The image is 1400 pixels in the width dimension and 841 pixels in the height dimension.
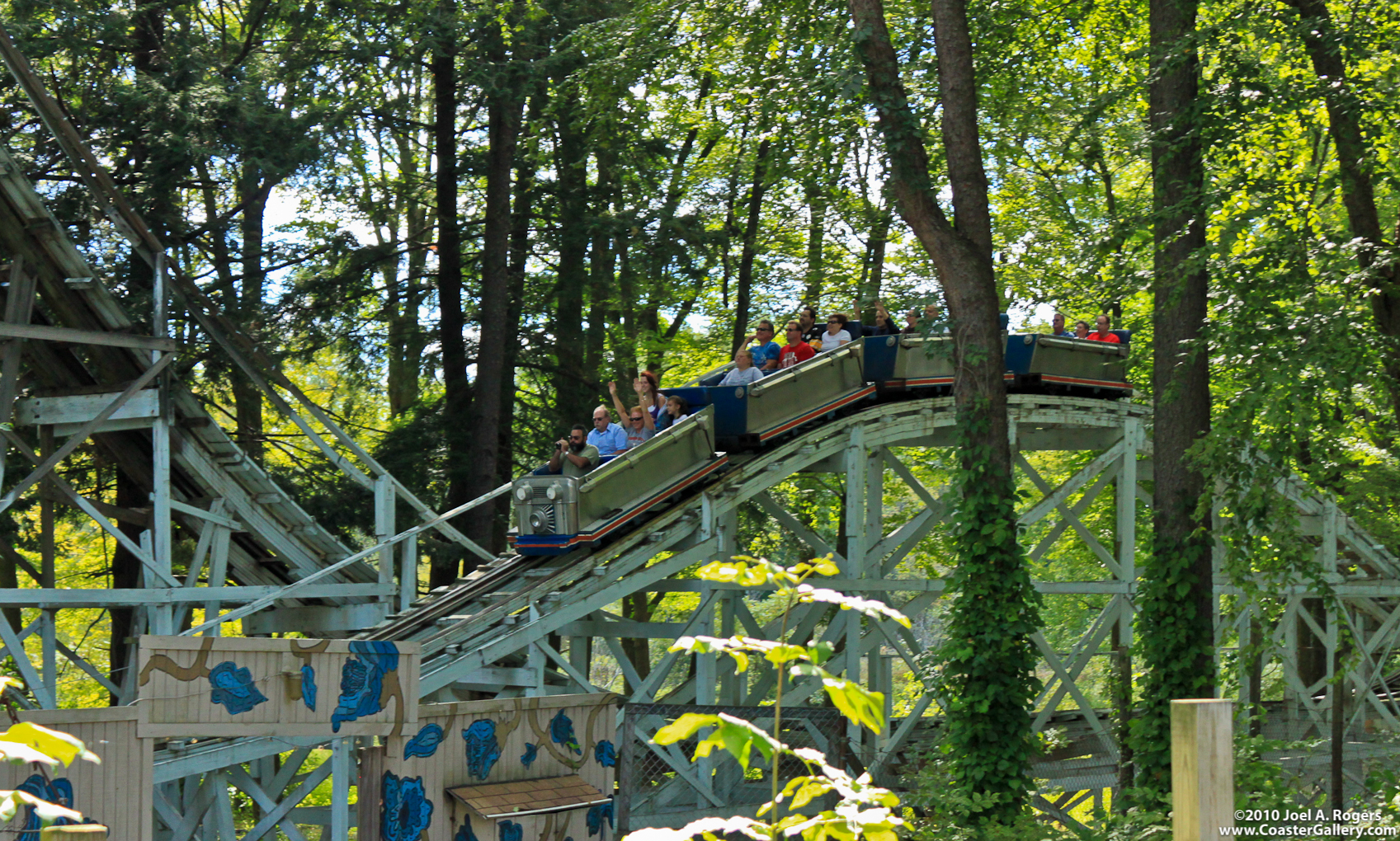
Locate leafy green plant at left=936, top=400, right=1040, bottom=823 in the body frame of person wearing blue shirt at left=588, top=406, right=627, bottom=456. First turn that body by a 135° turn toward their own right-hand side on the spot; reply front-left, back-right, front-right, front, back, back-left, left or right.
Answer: back-right

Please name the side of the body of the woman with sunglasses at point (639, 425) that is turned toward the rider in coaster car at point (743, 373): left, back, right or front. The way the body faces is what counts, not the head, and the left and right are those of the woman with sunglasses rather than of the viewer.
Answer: back

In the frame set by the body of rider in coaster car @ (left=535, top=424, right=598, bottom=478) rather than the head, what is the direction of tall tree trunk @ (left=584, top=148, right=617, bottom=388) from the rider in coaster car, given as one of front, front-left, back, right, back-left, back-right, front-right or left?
back-right

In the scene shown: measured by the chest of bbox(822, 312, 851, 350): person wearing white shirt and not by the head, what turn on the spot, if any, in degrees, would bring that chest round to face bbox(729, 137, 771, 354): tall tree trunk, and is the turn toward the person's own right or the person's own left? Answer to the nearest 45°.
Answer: approximately 135° to the person's own right

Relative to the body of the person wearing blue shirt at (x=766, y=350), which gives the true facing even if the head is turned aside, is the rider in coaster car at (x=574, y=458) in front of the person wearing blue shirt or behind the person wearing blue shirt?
in front

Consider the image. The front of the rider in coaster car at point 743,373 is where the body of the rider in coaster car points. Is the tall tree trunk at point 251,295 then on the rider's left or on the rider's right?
on the rider's right
